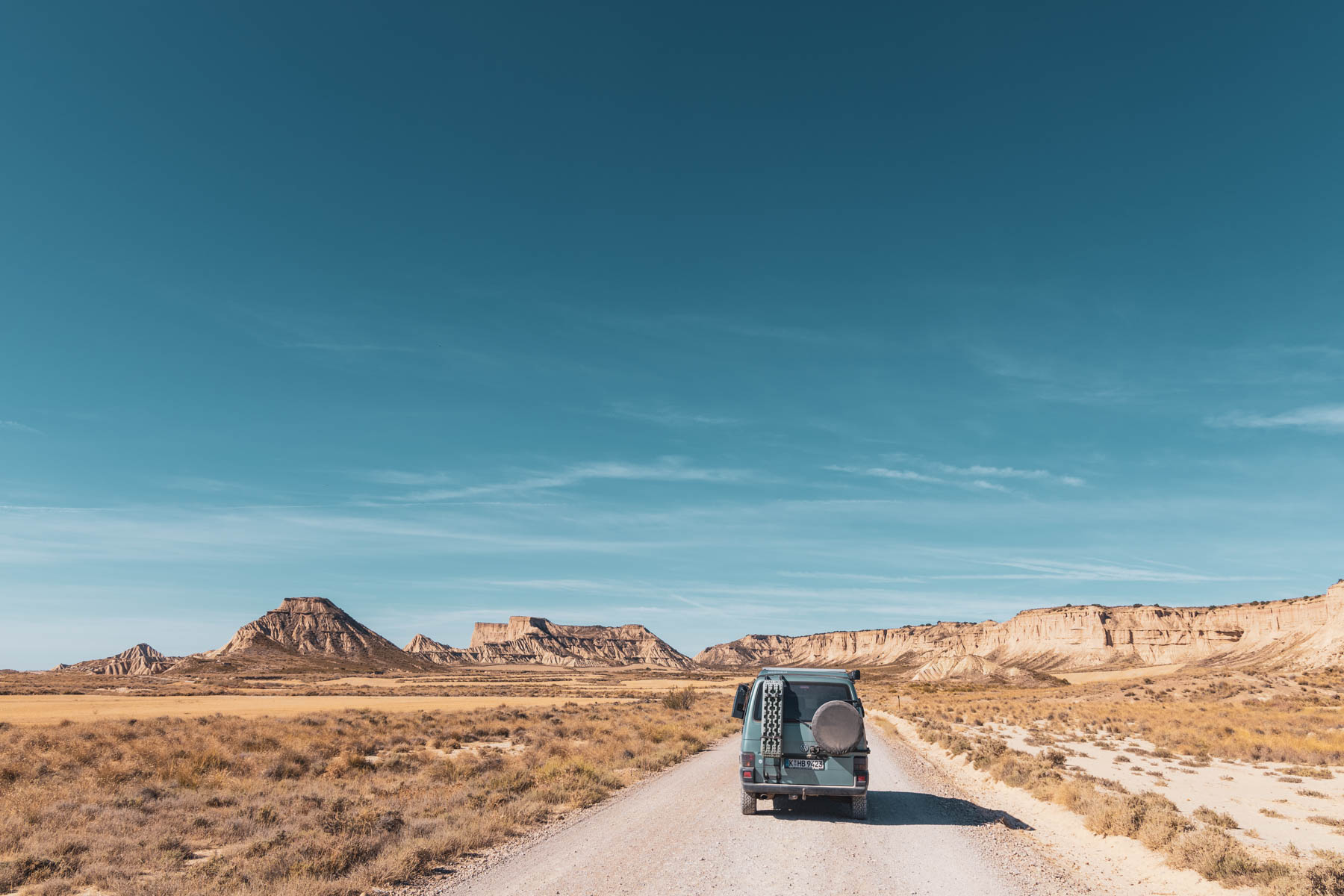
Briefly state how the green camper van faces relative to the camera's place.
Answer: facing away from the viewer

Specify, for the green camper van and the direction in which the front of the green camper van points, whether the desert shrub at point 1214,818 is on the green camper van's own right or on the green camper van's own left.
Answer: on the green camper van's own right
